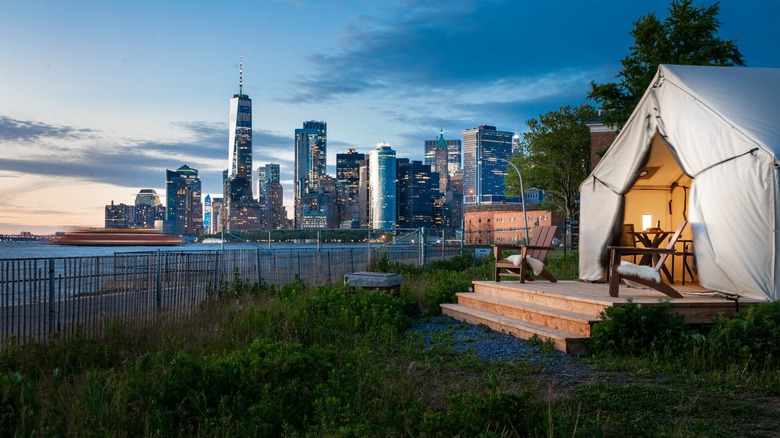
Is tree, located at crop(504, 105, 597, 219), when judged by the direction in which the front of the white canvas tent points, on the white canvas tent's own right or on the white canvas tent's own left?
on the white canvas tent's own right

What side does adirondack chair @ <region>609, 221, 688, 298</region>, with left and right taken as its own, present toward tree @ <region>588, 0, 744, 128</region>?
right

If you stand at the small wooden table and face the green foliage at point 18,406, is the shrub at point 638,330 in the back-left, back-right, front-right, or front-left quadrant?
front-left

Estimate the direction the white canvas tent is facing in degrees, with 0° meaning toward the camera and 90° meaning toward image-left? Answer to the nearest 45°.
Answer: approximately 45°

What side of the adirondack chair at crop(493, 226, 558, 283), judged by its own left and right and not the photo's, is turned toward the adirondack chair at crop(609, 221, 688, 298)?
left

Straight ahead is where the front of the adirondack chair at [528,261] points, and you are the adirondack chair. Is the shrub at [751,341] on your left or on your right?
on your left

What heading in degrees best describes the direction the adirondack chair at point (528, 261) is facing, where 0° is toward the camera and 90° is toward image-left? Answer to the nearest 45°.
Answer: approximately 45°

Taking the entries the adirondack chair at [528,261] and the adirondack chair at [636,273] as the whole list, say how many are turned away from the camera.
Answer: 0

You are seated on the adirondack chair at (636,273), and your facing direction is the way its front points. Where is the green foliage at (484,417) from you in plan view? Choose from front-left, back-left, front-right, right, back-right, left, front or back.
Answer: left

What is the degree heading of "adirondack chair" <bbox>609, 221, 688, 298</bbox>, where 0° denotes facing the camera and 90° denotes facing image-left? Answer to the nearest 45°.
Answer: approximately 90°

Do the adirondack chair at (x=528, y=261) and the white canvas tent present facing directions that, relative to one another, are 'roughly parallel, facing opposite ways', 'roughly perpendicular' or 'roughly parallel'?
roughly parallel

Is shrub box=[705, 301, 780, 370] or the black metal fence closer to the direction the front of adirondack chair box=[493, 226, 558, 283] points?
the black metal fence

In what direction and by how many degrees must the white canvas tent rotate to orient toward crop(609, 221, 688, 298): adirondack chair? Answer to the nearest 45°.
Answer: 0° — it already faces it

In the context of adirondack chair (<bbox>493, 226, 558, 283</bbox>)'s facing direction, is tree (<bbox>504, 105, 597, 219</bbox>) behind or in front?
behind

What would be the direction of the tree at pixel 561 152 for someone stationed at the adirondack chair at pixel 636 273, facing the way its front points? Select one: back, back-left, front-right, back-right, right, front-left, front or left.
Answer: right

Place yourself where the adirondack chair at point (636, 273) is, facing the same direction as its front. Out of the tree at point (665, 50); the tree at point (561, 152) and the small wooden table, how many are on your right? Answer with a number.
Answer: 3

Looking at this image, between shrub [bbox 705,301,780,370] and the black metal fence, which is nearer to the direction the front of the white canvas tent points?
the black metal fence

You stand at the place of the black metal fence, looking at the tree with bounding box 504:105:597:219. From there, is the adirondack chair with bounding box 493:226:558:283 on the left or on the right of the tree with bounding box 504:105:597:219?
right
